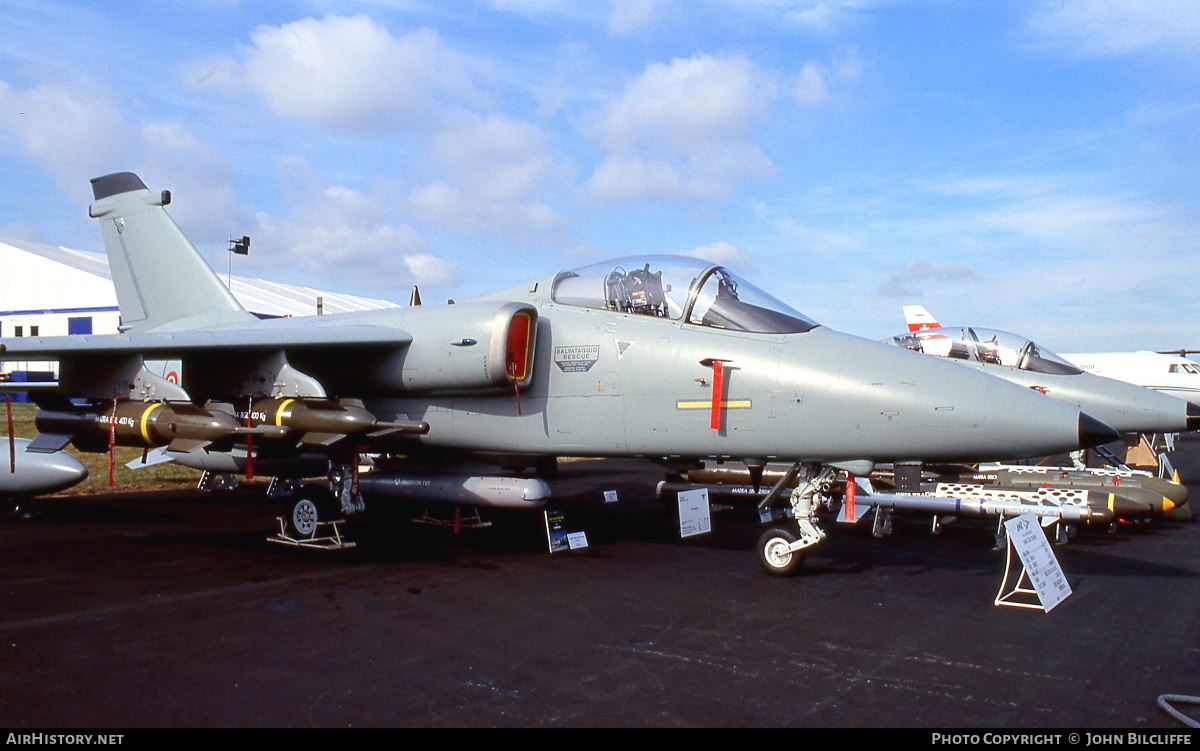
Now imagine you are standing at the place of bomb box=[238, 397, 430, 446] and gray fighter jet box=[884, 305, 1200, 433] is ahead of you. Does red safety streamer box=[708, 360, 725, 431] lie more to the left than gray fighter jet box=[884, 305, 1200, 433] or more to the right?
right

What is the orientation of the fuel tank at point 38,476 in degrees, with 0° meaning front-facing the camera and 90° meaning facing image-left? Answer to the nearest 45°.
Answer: approximately 270°

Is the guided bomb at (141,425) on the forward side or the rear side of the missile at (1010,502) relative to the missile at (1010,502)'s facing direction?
on the rear side

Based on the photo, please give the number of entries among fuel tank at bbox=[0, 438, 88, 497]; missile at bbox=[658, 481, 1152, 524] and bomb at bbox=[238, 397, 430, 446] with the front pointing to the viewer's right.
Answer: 3

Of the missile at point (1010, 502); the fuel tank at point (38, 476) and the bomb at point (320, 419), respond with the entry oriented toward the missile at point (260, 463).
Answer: the fuel tank at point (38, 476)

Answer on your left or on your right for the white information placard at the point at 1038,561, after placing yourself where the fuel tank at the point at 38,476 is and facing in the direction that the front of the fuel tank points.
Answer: on your right

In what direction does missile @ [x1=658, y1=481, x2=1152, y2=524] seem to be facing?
to the viewer's right

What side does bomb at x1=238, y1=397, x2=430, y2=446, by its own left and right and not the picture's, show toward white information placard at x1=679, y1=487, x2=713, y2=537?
front

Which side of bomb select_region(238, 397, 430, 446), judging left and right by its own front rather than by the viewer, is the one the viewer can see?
right

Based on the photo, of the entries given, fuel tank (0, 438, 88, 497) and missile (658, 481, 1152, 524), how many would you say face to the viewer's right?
2

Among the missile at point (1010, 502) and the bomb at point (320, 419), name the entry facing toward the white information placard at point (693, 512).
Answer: the bomb at point (320, 419)

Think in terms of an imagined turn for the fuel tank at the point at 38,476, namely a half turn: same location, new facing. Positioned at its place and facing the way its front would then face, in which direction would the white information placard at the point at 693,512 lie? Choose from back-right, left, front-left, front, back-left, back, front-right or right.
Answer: back-left

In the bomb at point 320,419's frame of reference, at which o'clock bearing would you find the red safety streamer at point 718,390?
The red safety streamer is roughly at 1 o'clock from the bomb.

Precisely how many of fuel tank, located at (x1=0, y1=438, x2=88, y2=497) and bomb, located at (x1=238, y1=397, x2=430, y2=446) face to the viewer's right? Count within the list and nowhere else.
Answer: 2

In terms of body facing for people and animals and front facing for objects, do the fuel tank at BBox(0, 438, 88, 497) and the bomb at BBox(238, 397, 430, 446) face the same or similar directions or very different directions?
same or similar directions

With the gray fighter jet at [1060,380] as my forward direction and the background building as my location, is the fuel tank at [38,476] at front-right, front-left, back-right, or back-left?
front-right
